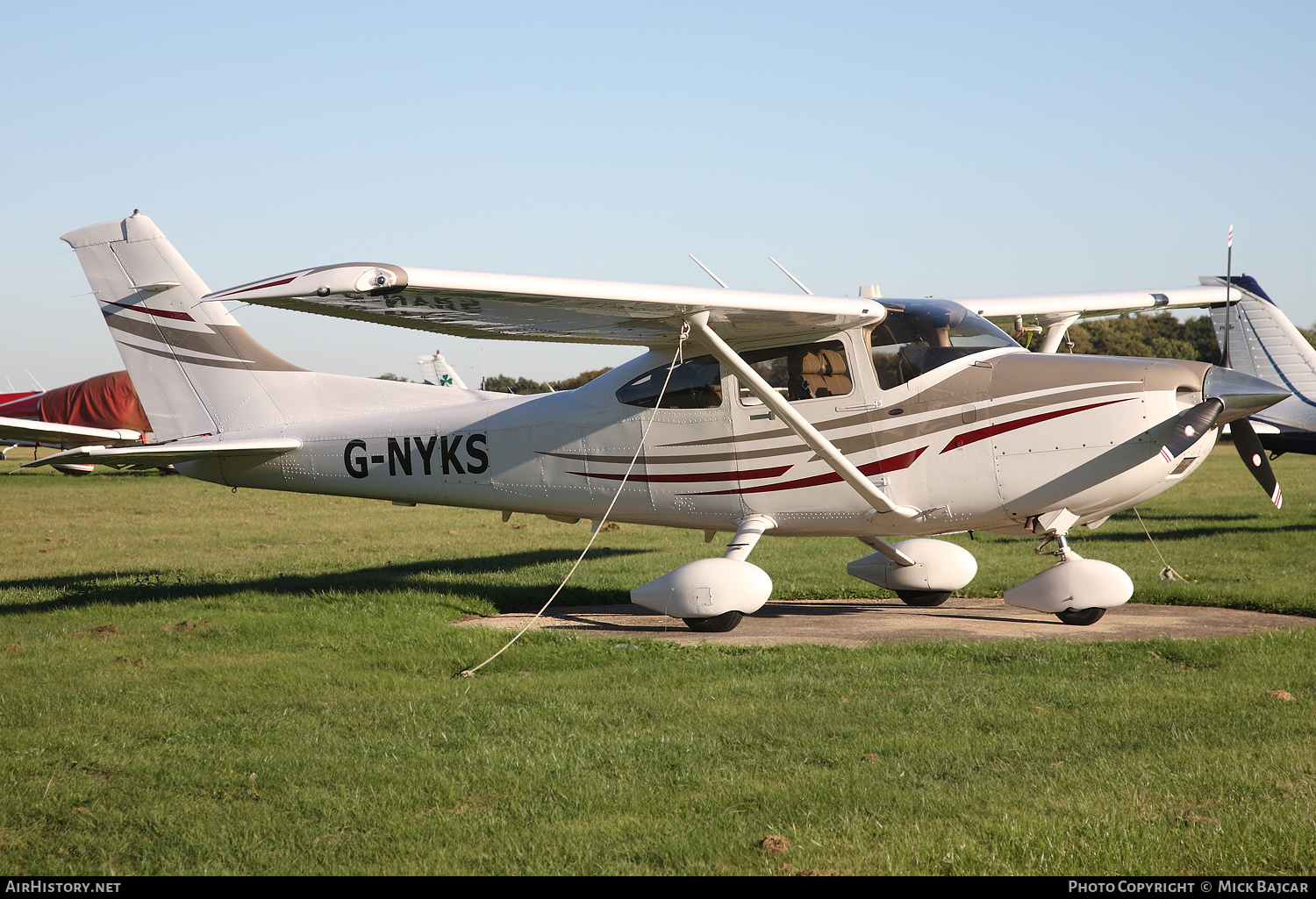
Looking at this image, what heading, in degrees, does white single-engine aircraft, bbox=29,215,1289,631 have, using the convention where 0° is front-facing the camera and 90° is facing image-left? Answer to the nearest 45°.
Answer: approximately 315°
